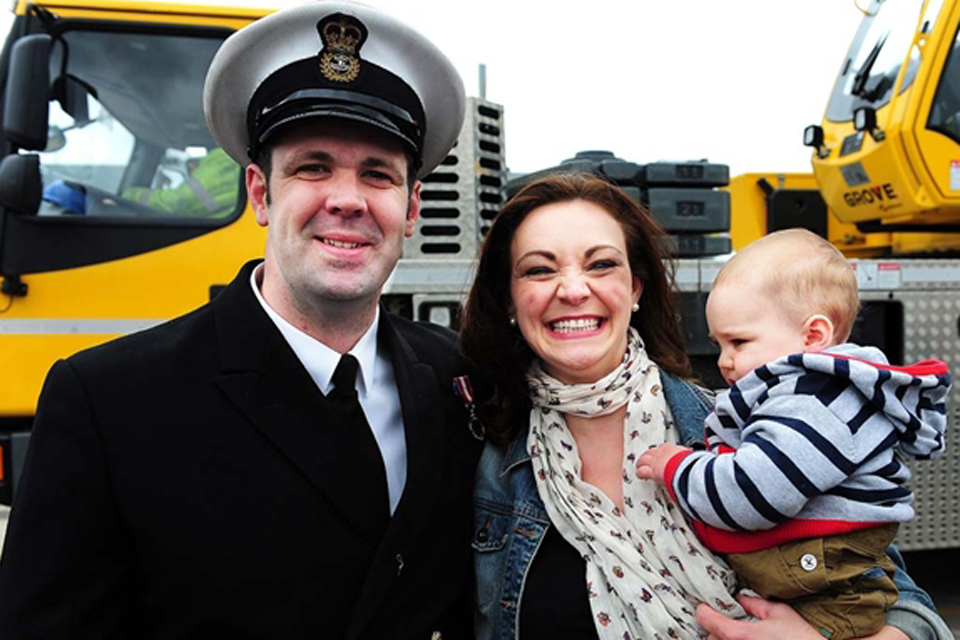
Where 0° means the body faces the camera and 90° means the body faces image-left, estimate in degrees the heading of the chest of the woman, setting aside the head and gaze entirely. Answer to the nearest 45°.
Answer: approximately 0°

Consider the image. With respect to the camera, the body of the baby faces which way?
to the viewer's left
